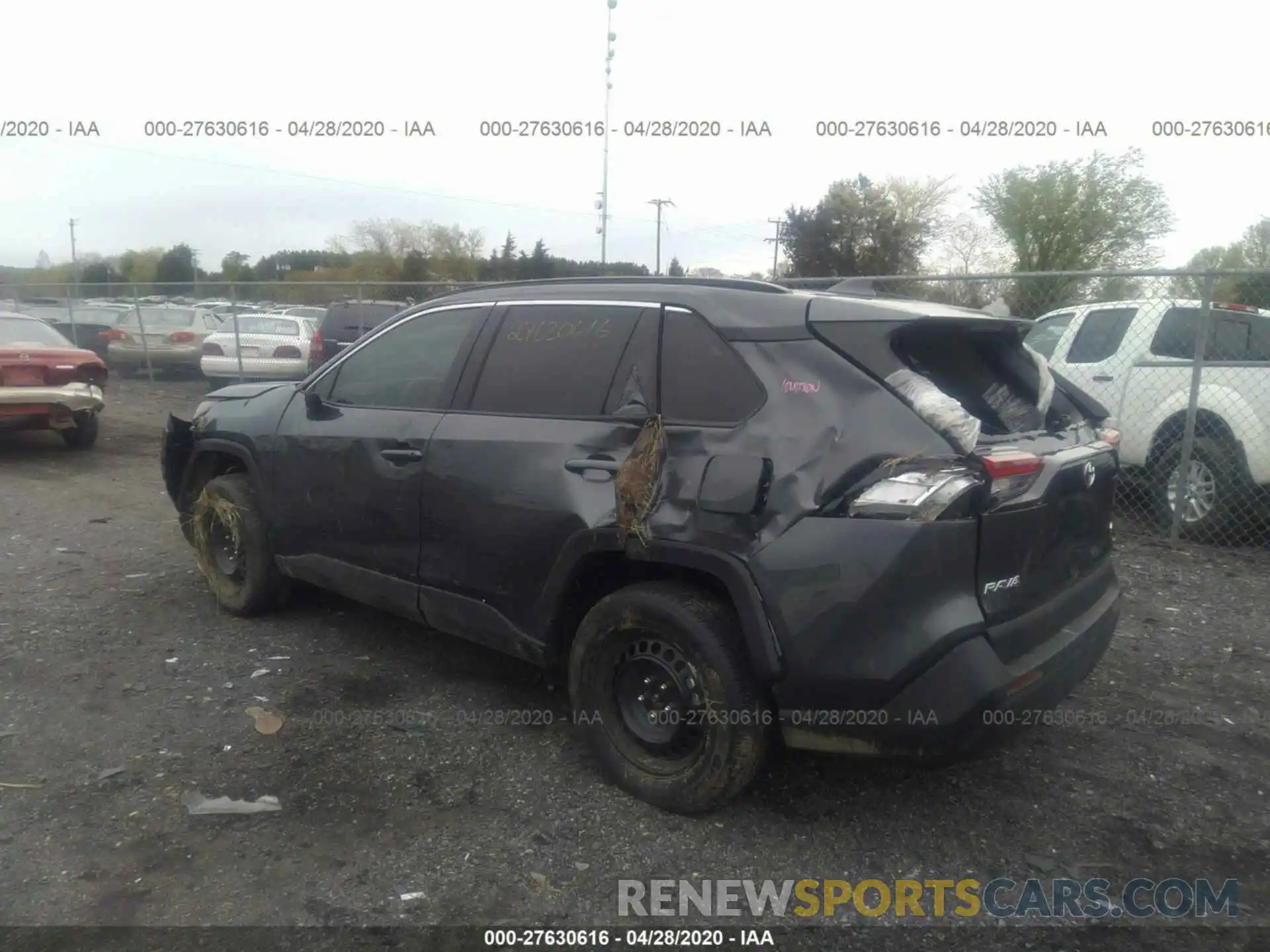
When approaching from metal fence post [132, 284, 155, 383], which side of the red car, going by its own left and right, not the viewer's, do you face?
front

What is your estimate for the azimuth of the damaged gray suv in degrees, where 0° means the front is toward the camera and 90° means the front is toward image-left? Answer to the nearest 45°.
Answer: approximately 135°

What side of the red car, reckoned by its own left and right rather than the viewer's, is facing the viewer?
back

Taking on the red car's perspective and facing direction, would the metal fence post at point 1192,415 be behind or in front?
behind

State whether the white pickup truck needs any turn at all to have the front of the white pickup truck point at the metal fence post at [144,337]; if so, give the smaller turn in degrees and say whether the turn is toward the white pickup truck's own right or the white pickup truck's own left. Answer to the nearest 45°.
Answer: approximately 45° to the white pickup truck's own left

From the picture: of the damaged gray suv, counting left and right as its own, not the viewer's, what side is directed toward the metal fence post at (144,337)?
front

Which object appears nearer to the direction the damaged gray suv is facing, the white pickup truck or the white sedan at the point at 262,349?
the white sedan

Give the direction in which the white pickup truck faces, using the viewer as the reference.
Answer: facing away from the viewer and to the left of the viewer

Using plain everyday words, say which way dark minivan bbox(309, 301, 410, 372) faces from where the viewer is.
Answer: facing away from the viewer

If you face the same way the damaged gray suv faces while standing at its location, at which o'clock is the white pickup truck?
The white pickup truck is roughly at 3 o'clock from the damaged gray suv.

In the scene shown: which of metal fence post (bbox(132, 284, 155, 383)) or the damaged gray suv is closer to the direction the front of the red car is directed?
the metal fence post

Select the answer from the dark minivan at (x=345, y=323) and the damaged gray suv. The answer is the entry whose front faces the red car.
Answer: the damaged gray suv

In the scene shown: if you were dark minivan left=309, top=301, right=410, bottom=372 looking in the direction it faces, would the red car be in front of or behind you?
behind

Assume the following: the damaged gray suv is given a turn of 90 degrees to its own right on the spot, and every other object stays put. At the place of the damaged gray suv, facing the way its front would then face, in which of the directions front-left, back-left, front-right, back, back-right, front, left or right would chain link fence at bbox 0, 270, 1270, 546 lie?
front

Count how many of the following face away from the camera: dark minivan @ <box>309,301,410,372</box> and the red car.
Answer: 2

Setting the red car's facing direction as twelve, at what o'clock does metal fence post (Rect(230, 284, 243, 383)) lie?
The metal fence post is roughly at 1 o'clock from the red car.
